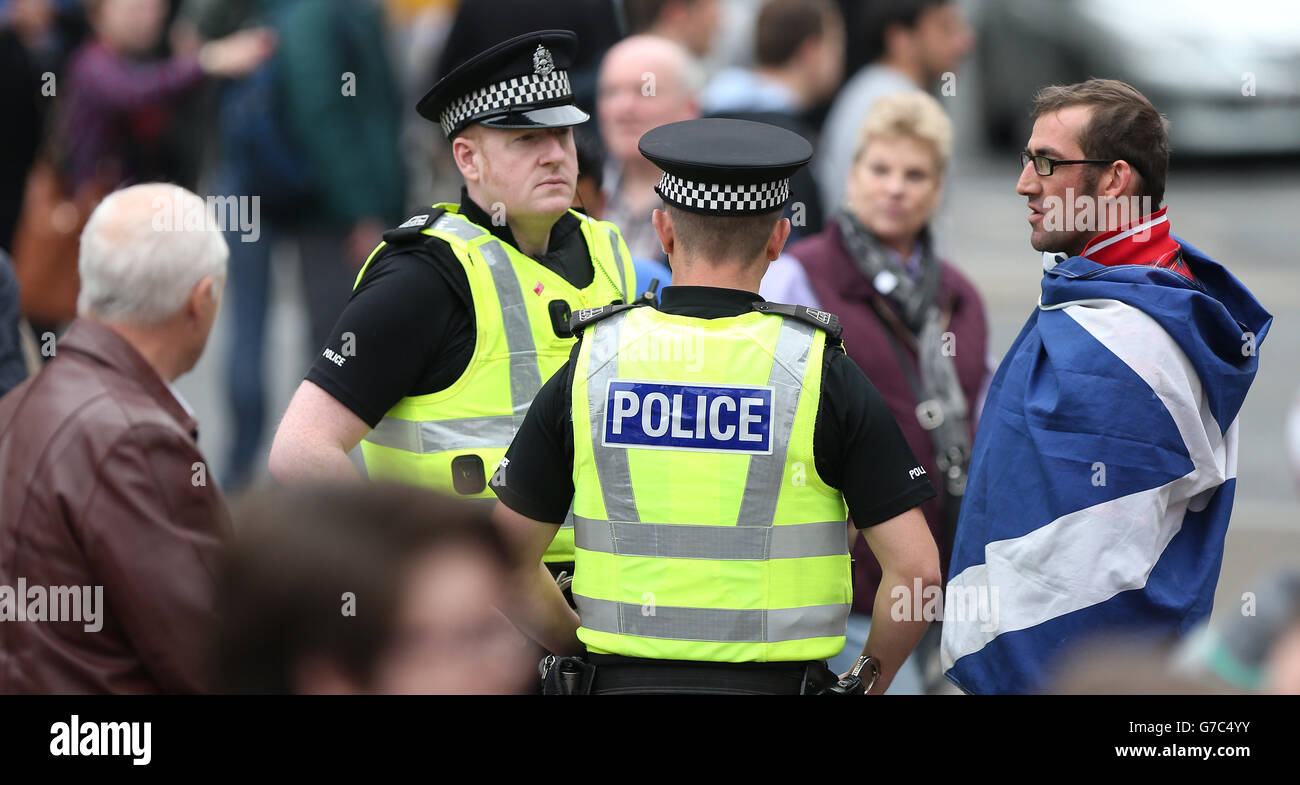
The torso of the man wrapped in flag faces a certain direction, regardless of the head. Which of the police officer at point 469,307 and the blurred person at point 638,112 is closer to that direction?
the police officer

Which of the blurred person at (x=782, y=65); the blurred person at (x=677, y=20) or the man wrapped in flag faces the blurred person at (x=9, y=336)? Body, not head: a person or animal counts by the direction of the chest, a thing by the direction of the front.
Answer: the man wrapped in flag

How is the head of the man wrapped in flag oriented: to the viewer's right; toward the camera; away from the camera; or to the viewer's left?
to the viewer's left

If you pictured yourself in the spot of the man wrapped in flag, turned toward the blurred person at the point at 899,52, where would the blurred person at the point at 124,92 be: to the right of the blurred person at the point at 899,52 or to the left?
left

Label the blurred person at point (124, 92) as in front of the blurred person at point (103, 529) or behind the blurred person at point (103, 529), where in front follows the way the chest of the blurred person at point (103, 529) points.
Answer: in front

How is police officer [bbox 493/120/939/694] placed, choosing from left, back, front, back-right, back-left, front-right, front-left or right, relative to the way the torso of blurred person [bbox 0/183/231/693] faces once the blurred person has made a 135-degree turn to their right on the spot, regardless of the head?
left

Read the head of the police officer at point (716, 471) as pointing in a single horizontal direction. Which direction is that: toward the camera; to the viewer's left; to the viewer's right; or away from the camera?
away from the camera

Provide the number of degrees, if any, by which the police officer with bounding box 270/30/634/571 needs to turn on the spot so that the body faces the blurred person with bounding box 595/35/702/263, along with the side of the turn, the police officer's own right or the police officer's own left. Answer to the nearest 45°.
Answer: approximately 135° to the police officer's own left

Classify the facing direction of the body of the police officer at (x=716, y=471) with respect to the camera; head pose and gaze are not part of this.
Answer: away from the camera
